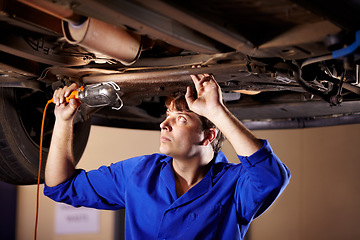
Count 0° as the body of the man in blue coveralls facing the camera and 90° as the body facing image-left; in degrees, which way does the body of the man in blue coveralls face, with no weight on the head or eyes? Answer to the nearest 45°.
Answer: approximately 45°

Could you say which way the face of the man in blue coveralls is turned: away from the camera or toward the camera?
toward the camera
